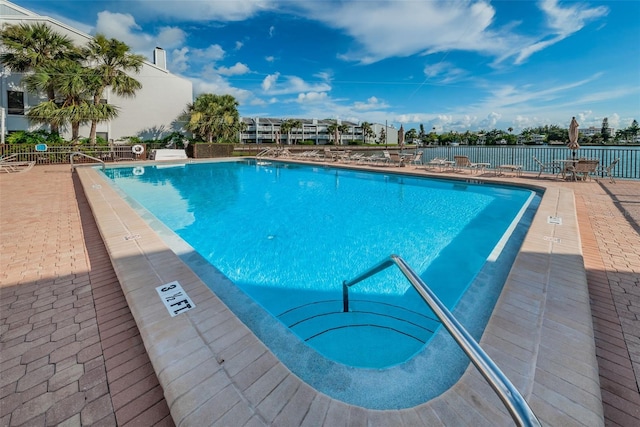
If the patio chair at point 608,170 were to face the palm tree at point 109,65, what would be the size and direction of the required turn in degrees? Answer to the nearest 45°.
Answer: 0° — it already faces it

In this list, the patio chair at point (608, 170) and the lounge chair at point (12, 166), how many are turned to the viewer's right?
1

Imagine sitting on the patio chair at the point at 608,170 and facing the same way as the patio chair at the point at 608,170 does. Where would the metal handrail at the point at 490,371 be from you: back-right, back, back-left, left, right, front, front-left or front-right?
left

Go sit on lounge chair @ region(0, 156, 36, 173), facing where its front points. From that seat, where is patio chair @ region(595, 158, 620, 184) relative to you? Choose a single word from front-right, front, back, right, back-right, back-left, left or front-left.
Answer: front-right

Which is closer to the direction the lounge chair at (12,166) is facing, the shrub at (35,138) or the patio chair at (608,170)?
the patio chair

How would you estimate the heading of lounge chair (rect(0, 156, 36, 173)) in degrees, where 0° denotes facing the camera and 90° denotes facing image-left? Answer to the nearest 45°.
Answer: approximately 270°

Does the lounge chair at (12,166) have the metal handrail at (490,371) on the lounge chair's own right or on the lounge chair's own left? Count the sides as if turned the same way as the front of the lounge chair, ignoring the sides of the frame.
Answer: on the lounge chair's own right

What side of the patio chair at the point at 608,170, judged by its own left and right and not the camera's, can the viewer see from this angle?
left
